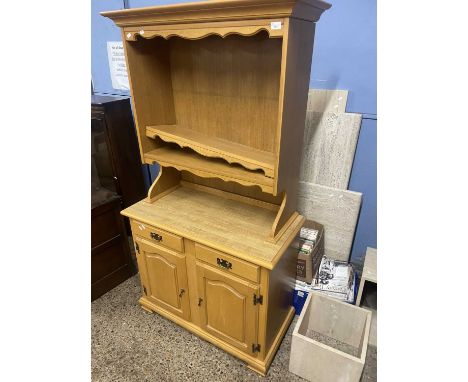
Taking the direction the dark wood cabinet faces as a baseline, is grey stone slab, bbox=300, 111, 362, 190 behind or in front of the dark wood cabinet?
in front

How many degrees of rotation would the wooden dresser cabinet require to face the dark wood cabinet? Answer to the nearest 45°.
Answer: approximately 90° to its right

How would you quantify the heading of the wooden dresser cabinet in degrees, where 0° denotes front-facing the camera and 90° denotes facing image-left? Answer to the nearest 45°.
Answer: approximately 45°

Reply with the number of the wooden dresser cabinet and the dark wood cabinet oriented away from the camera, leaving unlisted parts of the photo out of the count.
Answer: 0

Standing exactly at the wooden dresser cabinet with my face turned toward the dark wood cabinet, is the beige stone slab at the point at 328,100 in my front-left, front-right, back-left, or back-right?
back-right

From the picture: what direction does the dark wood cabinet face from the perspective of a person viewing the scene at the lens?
facing the viewer and to the right of the viewer
